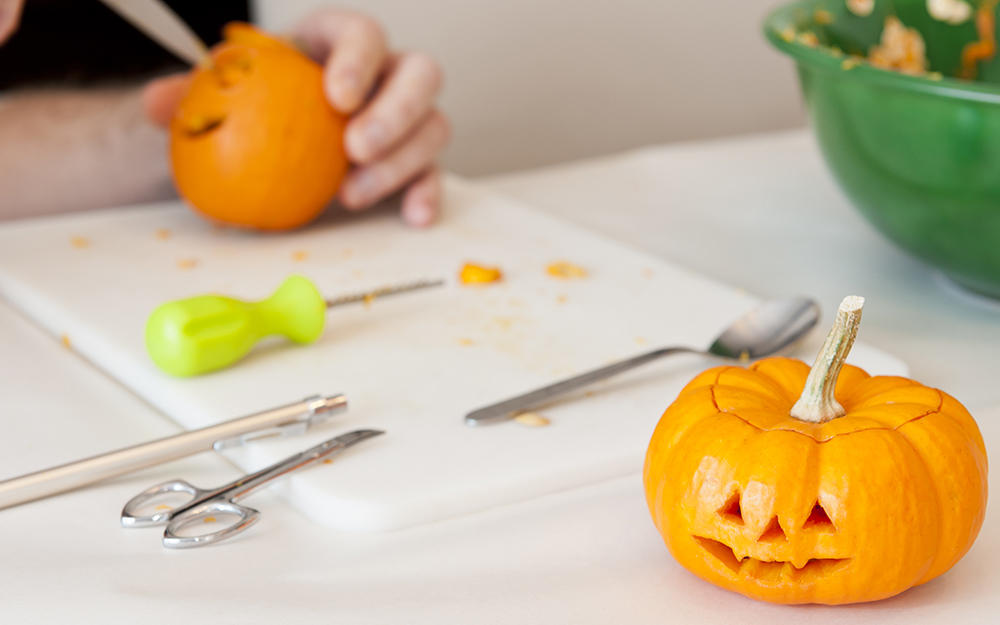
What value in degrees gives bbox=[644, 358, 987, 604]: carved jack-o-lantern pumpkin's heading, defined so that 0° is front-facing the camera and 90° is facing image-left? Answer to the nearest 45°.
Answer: approximately 0°
